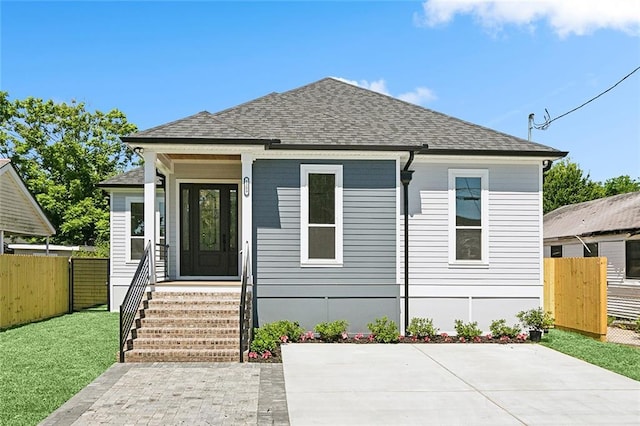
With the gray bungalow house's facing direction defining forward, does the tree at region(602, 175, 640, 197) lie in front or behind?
behind

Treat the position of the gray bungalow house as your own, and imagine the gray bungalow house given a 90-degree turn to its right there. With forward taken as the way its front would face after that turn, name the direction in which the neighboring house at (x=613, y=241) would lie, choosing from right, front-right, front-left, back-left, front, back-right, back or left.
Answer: back-right

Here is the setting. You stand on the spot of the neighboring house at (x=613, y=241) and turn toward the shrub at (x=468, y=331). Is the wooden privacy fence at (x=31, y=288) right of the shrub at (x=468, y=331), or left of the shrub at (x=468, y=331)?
right

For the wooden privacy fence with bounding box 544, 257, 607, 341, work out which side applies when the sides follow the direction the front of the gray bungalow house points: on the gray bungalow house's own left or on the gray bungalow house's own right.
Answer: on the gray bungalow house's own left

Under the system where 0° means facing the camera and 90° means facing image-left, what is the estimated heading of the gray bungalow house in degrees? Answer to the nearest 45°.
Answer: approximately 0°

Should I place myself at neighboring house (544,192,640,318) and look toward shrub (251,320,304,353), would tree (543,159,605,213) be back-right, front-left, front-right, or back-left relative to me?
back-right

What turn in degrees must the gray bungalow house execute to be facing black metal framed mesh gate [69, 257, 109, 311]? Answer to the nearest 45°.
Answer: approximately 135° to its right
